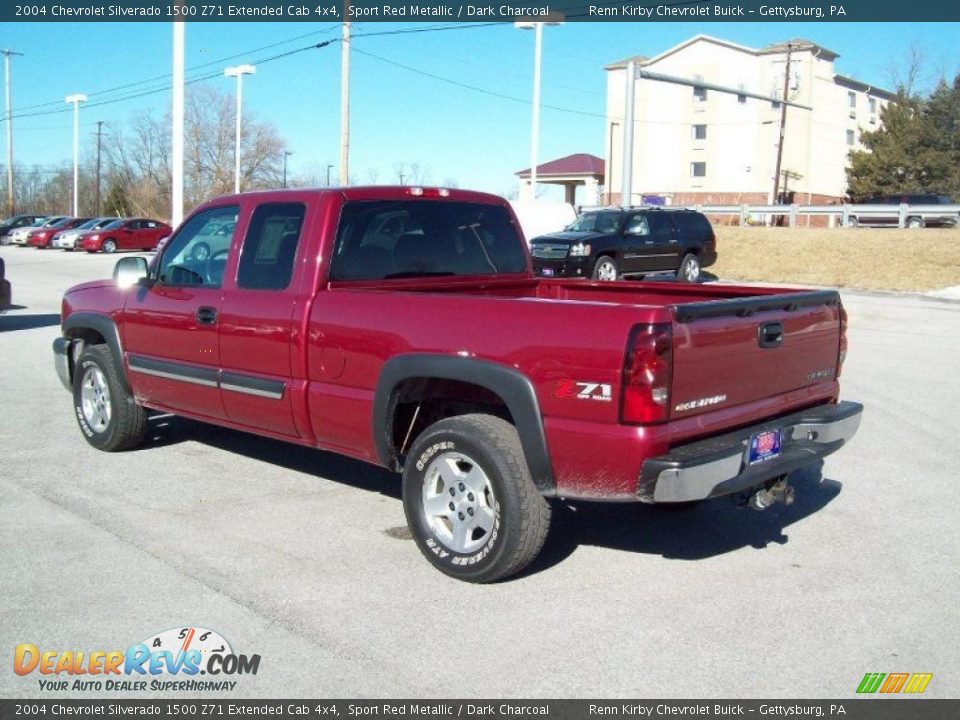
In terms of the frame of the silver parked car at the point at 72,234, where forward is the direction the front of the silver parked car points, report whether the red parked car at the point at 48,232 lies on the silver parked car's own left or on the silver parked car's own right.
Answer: on the silver parked car's own right

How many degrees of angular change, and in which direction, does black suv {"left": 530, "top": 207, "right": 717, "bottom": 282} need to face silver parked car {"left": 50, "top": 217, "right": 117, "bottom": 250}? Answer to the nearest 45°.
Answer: approximately 90° to its right

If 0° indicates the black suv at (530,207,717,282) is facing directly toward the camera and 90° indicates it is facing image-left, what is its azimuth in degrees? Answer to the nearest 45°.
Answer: approximately 45°

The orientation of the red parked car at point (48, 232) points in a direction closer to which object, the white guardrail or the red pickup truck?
the red pickup truck

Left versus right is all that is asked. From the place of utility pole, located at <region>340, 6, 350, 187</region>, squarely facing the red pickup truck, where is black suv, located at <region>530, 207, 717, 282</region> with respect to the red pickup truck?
left

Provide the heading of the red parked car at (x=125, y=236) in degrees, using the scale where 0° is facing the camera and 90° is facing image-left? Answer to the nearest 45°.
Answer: approximately 45°

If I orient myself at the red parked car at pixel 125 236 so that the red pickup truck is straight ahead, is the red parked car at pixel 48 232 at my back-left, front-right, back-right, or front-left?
back-right

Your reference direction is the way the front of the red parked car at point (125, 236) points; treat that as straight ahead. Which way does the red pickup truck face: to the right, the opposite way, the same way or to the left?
to the right

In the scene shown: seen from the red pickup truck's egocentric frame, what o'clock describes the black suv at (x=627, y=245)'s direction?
The black suv is roughly at 2 o'clock from the red pickup truck.
